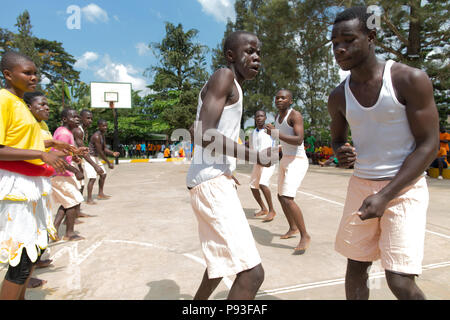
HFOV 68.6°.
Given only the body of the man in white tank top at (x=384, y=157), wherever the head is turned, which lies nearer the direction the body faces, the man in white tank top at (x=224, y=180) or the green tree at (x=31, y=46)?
the man in white tank top

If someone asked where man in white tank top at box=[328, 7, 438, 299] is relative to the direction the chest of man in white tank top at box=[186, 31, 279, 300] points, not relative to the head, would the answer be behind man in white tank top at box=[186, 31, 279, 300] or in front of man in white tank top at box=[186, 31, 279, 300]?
in front

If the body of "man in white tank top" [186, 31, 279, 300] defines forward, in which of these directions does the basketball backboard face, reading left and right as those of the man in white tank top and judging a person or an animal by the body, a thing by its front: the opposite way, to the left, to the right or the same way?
to the right

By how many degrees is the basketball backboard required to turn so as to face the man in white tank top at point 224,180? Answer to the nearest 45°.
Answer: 0° — it already faces them

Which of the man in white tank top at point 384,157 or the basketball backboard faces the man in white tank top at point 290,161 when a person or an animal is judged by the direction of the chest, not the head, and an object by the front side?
the basketball backboard

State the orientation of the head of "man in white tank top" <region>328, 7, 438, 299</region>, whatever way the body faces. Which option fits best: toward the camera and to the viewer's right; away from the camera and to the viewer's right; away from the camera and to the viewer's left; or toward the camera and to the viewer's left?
toward the camera and to the viewer's left

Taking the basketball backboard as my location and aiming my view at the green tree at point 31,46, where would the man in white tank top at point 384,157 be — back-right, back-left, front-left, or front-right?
back-left

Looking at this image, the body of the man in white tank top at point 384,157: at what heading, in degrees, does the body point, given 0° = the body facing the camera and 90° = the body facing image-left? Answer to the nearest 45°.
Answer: approximately 45°

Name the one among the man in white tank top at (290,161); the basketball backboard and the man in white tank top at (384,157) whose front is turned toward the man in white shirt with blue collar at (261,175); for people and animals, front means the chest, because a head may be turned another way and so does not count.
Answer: the basketball backboard

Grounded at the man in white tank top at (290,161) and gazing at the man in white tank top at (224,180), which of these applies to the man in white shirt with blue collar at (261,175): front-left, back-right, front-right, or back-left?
back-right

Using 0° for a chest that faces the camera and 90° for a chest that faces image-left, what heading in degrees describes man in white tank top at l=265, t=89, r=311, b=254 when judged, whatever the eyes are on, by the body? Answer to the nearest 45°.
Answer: approximately 45°

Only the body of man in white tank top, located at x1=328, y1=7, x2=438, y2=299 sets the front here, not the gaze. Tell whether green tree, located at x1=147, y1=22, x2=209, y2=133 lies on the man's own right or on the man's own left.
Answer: on the man's own right
